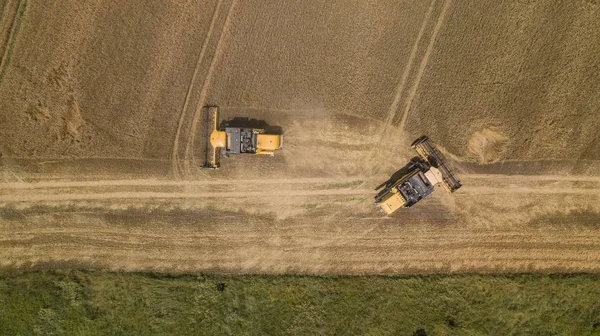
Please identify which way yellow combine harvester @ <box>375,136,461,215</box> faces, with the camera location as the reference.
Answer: facing away from the viewer and to the right of the viewer

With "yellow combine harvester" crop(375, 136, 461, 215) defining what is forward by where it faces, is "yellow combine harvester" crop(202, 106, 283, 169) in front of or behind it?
behind

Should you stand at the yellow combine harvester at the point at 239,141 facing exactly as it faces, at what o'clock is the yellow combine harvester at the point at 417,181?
the yellow combine harvester at the point at 417,181 is roughly at 6 o'clock from the yellow combine harvester at the point at 239,141.

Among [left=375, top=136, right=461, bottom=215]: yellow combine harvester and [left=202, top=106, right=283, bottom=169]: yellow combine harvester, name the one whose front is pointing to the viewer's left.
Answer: [left=202, top=106, right=283, bottom=169]: yellow combine harvester

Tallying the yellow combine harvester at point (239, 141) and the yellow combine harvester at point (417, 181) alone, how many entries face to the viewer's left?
1

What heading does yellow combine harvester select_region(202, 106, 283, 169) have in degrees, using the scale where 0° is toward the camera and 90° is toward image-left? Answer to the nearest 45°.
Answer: approximately 90°
